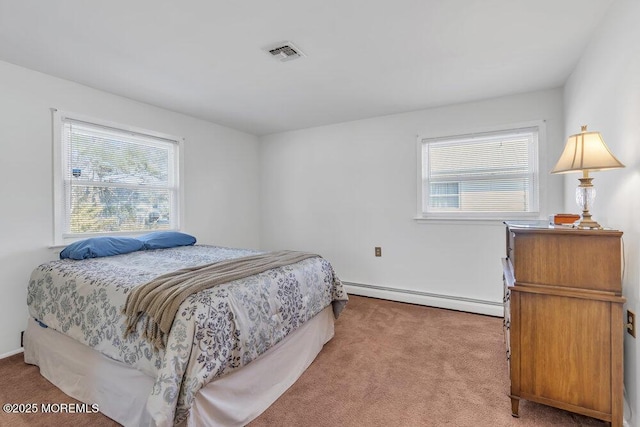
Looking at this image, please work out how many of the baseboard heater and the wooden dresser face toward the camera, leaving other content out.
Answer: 1

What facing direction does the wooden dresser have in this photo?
to the viewer's left

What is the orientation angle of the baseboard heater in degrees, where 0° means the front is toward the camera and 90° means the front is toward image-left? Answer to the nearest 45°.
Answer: approximately 0°

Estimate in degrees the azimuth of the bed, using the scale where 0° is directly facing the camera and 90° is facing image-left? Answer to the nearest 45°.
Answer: approximately 315°

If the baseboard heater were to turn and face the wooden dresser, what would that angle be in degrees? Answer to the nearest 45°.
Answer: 0° — it already faces it

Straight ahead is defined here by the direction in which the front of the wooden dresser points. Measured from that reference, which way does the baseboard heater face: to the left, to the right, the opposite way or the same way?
to the left

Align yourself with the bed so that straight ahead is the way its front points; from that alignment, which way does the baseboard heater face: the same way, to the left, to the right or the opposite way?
to the right

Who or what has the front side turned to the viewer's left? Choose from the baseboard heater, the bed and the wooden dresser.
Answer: the wooden dresser

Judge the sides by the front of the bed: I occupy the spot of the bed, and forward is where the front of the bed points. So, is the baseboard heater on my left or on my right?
on my left

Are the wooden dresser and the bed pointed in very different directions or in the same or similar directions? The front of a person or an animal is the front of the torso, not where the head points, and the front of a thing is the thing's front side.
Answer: very different directions

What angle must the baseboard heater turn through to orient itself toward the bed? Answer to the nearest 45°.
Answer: approximately 45° to its right
